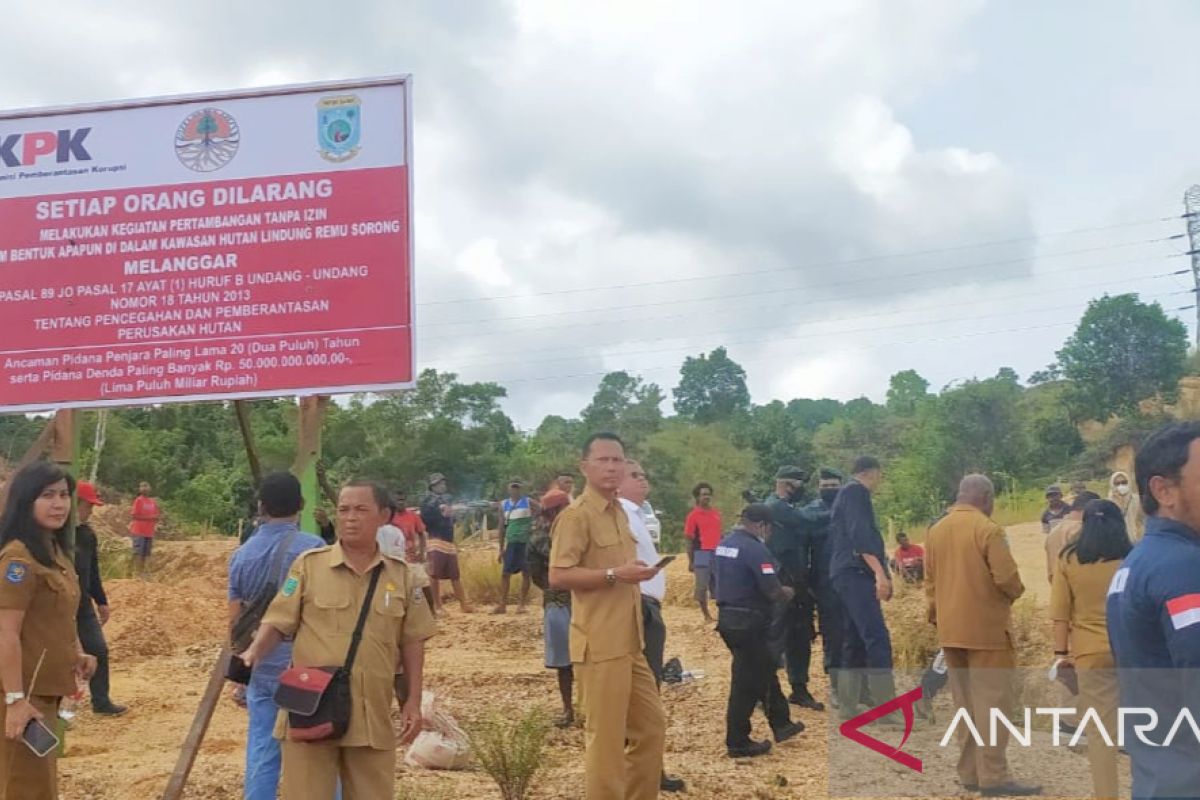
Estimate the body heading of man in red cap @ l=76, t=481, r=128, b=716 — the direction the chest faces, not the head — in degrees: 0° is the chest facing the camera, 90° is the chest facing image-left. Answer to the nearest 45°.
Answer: approximately 270°

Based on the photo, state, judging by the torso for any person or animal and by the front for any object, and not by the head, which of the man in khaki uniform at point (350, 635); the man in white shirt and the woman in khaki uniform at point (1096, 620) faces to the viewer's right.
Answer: the man in white shirt

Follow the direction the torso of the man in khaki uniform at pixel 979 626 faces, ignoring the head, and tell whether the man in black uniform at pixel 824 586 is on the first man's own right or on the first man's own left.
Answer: on the first man's own left

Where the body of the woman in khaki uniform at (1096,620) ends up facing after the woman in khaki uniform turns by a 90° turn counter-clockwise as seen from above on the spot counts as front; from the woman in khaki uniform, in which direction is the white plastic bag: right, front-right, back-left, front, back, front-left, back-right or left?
front

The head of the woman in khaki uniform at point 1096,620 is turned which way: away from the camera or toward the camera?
away from the camera

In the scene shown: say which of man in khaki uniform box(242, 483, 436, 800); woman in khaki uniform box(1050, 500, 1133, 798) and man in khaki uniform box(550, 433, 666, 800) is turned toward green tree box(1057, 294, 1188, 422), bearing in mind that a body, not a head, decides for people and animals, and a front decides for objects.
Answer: the woman in khaki uniform

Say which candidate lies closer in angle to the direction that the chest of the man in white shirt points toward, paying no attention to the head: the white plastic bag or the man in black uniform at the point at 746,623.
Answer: the man in black uniform

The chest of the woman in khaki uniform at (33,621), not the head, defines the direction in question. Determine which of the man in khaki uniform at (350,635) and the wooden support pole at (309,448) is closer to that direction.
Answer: the man in khaki uniform

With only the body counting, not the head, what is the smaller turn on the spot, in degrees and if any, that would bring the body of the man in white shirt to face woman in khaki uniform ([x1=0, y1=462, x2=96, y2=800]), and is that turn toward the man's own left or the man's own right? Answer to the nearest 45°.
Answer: approximately 135° to the man's own right

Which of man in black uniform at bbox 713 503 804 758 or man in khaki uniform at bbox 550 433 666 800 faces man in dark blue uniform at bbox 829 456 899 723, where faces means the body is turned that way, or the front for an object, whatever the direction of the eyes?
man in black uniform at bbox 713 503 804 758
